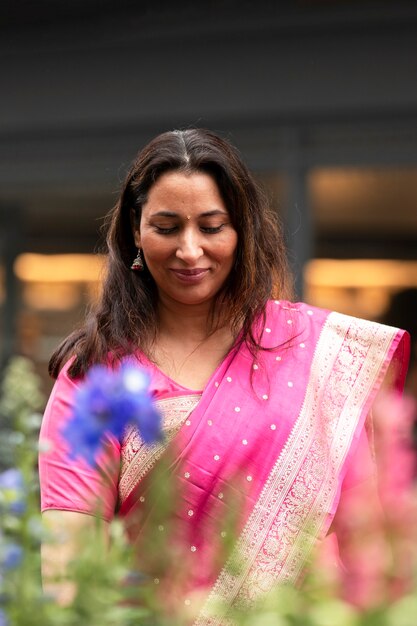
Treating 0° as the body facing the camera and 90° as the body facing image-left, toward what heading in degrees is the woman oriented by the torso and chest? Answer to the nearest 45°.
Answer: approximately 0°

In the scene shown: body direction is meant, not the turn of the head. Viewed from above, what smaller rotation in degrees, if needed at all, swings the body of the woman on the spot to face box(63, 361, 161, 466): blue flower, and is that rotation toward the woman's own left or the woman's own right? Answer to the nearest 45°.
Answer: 0° — they already face it
